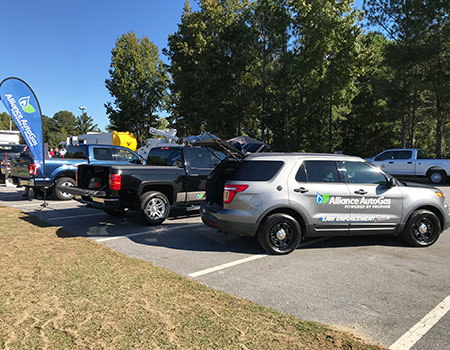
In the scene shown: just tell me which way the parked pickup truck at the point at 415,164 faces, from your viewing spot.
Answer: facing to the left of the viewer

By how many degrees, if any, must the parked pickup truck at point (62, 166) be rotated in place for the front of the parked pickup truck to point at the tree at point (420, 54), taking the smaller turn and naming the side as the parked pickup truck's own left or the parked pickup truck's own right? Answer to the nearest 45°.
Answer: approximately 45° to the parked pickup truck's own right

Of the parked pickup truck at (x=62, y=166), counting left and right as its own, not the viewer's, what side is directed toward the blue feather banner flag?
back

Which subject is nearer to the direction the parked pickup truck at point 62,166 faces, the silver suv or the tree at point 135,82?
the tree

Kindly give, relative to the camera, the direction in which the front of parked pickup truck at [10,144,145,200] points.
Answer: facing away from the viewer and to the right of the viewer

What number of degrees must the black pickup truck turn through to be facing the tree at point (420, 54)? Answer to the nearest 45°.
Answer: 0° — it already faces it

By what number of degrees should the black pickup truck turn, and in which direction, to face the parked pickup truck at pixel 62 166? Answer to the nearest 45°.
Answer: approximately 90° to its left

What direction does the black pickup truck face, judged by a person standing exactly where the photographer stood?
facing away from the viewer and to the right of the viewer

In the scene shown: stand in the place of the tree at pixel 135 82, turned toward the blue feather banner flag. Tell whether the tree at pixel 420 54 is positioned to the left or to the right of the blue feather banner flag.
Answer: left

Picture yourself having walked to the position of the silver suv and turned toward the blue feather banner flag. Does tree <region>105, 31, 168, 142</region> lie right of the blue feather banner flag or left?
right
